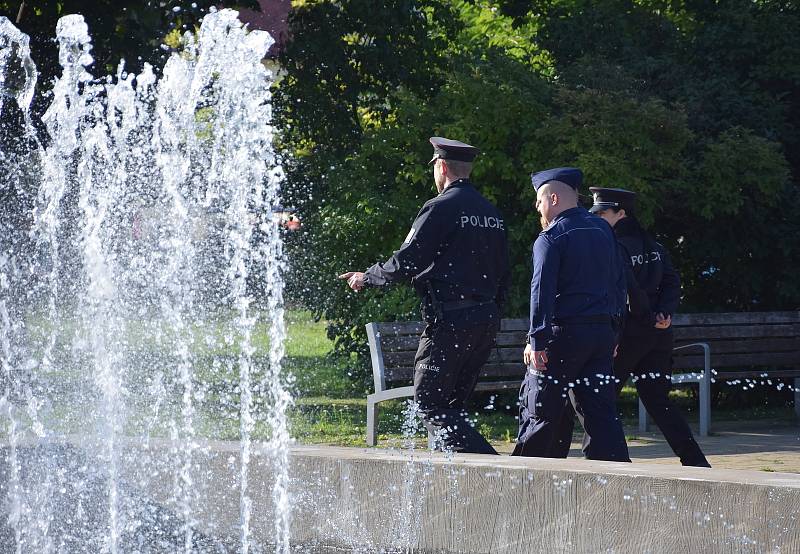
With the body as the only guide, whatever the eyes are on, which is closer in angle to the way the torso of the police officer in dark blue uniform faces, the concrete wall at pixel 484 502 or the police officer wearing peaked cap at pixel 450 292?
the police officer wearing peaked cap

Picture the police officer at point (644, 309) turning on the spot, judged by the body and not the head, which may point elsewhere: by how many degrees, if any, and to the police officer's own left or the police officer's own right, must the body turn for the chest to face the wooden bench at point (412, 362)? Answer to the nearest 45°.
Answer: approximately 45° to the police officer's own right

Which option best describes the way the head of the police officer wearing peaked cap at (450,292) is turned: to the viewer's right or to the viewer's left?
to the viewer's left

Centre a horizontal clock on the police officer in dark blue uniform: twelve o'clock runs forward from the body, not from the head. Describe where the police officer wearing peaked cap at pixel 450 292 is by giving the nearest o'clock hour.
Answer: The police officer wearing peaked cap is roughly at 11 o'clock from the police officer in dark blue uniform.

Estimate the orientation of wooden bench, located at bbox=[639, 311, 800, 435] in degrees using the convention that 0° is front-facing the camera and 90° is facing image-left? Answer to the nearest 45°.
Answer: approximately 0°

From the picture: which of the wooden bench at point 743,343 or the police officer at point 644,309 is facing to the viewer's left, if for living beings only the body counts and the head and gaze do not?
the police officer

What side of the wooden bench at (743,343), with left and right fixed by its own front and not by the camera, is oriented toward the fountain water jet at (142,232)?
right

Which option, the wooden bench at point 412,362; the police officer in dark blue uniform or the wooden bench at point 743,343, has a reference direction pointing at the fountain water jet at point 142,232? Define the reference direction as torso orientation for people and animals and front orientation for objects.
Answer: the police officer in dark blue uniform

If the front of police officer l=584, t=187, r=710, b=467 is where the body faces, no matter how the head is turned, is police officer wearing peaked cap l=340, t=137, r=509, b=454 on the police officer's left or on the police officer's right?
on the police officer's left

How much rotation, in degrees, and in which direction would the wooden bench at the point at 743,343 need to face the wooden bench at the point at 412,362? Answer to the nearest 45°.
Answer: approximately 45° to its right

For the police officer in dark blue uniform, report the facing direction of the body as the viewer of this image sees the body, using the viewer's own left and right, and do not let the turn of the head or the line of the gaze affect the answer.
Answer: facing away from the viewer and to the left of the viewer

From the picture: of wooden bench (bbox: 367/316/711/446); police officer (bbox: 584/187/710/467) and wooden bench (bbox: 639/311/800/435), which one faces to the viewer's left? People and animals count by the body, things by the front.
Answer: the police officer
